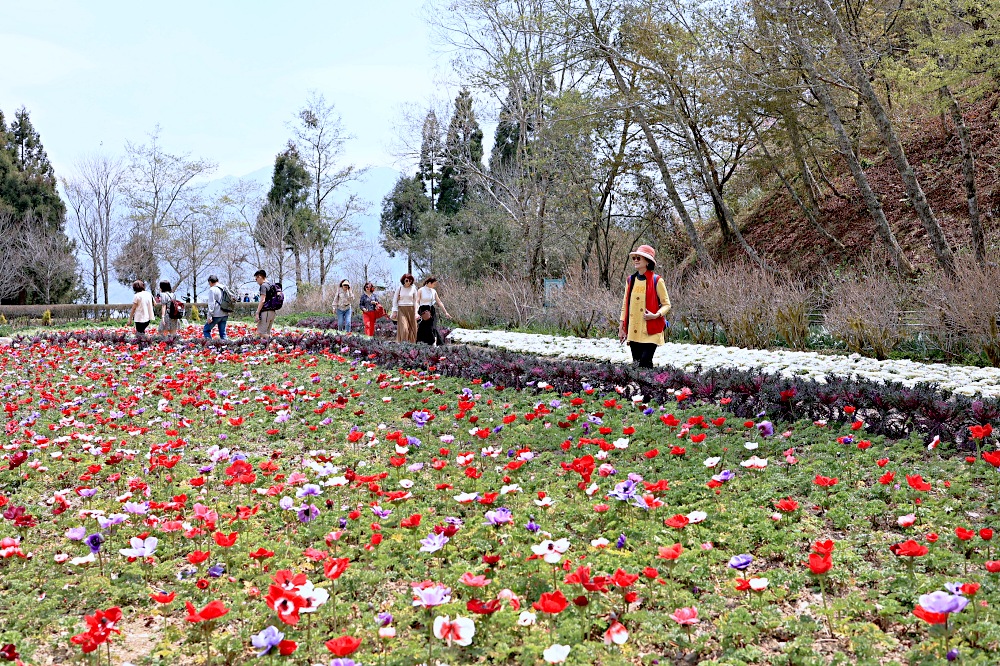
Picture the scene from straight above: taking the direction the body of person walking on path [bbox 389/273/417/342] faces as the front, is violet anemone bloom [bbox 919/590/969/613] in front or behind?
in front

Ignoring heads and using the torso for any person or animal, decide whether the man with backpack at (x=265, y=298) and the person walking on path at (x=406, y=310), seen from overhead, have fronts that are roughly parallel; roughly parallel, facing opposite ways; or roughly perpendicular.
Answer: roughly perpendicular

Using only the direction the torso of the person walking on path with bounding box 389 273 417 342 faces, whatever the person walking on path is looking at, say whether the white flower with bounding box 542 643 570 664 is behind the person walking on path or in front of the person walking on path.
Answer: in front

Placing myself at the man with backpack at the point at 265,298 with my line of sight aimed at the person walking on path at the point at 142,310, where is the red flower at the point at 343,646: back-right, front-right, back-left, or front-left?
back-left

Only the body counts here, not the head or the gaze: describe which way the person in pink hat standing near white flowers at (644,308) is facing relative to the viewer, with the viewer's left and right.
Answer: facing the viewer and to the left of the viewer

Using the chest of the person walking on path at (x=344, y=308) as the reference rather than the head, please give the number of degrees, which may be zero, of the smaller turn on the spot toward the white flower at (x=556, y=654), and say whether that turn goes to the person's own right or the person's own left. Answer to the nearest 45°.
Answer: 0° — they already face it

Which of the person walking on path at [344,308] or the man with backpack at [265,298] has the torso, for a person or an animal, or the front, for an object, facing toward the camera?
the person walking on path

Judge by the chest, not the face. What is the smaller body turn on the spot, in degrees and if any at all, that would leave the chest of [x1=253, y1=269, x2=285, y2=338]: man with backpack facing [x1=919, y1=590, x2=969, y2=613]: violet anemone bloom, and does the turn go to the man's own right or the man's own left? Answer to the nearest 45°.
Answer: approximately 90° to the man's own left

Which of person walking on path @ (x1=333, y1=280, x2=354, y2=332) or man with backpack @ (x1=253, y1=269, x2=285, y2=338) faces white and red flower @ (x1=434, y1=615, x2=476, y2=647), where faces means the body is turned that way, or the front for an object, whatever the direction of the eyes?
the person walking on path

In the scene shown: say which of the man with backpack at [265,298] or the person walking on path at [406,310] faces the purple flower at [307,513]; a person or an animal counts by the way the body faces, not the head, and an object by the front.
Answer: the person walking on path

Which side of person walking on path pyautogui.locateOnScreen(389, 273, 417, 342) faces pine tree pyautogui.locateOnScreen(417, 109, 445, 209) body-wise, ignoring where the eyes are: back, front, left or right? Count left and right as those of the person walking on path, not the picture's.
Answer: back

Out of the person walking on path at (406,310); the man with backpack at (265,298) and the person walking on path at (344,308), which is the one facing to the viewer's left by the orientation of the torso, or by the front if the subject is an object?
the man with backpack

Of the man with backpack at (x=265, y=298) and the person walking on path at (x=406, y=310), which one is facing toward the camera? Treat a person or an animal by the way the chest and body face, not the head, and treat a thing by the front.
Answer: the person walking on path

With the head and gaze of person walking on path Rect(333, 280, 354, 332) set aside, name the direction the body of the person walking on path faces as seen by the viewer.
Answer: toward the camera

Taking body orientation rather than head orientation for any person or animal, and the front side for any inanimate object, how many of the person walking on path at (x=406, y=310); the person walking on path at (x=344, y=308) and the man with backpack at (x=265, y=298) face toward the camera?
2

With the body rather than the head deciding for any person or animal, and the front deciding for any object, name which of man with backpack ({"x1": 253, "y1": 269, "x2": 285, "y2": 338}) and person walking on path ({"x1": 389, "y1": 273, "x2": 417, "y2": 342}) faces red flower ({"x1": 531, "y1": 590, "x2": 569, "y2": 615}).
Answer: the person walking on path

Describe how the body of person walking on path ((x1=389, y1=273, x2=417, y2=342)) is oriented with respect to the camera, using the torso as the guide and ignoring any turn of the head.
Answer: toward the camera

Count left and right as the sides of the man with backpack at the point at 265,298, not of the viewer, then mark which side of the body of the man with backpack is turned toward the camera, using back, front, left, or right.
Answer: left

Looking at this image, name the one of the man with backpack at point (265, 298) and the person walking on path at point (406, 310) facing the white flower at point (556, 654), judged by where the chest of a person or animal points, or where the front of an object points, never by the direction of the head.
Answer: the person walking on path
